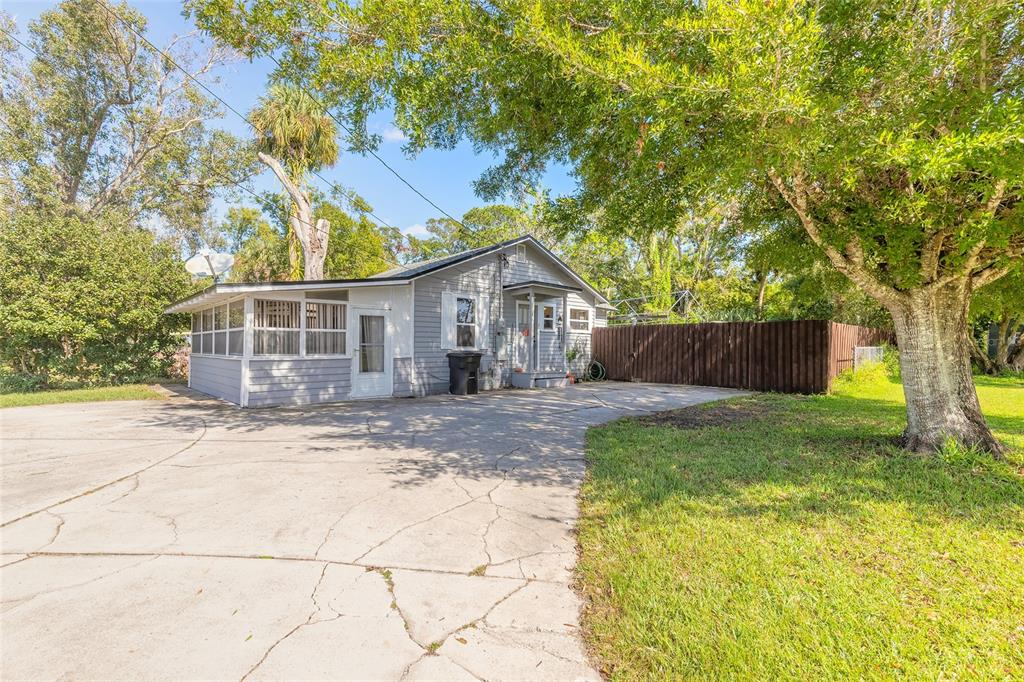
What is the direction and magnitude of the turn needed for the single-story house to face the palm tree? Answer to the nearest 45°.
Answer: approximately 180°

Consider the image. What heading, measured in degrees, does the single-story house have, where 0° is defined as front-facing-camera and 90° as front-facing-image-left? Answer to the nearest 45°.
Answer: approximately 315°

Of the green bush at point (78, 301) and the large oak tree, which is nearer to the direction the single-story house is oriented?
the large oak tree

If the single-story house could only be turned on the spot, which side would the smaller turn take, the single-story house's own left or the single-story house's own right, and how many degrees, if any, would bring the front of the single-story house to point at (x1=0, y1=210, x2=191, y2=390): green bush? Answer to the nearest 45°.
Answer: approximately 135° to the single-story house's own right
